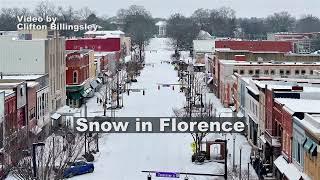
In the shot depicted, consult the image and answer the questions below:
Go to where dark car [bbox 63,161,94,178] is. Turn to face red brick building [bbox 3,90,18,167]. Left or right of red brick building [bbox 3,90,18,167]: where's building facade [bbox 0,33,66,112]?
right

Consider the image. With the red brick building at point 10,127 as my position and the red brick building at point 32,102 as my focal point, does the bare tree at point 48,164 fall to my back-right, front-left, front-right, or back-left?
back-right

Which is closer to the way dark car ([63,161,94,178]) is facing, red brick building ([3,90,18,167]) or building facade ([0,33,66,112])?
the red brick building

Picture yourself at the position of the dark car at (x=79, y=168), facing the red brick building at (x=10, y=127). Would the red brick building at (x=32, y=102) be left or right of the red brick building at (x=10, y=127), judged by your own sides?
right

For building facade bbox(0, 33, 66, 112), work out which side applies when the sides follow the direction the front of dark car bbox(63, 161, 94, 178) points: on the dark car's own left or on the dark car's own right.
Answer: on the dark car's own right

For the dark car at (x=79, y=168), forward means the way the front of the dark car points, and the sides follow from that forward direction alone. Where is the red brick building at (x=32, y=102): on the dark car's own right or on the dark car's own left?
on the dark car's own right
